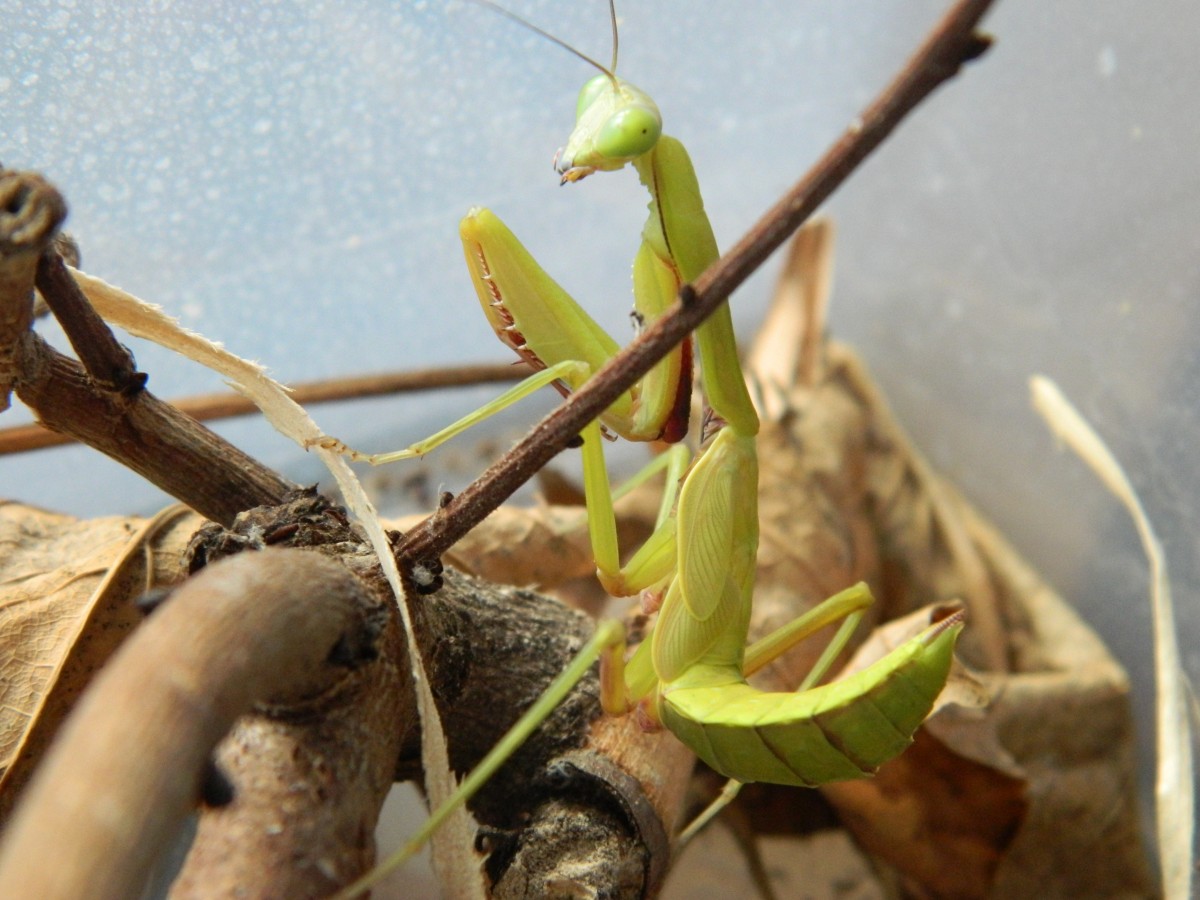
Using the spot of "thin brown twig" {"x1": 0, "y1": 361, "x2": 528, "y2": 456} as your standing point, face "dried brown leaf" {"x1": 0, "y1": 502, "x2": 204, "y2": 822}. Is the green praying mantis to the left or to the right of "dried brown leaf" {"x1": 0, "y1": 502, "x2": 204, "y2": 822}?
left

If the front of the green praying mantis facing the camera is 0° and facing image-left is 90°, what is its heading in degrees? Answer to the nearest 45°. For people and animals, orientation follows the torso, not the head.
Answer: approximately 90°
